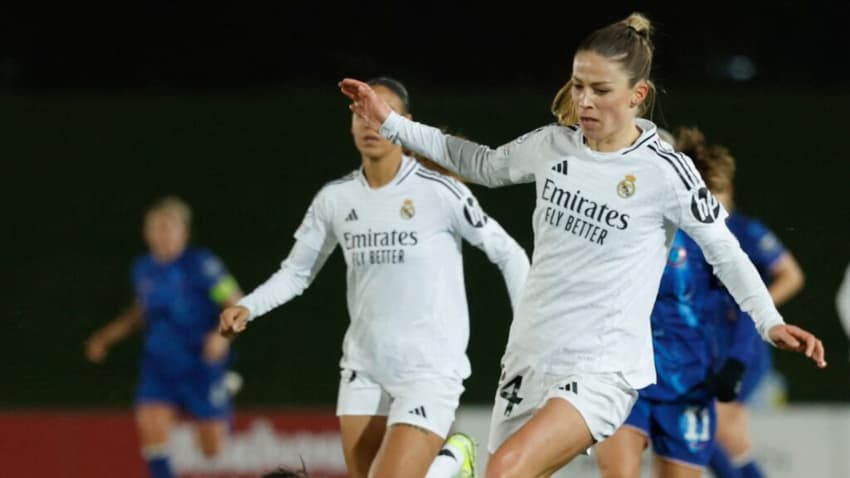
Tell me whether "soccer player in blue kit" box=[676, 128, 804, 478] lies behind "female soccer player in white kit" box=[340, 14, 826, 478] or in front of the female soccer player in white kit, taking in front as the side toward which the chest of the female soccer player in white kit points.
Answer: behind

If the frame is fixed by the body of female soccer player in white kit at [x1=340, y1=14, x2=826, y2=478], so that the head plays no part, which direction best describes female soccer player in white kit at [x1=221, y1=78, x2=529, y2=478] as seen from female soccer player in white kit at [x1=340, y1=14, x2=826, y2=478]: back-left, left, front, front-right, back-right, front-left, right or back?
right

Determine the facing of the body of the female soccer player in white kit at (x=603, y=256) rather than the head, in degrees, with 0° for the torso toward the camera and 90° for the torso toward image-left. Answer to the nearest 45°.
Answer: approximately 45°

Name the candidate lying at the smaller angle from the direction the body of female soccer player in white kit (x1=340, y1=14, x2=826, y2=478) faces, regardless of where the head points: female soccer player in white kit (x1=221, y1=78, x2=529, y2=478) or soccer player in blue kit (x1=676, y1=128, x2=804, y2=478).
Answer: the female soccer player in white kit
